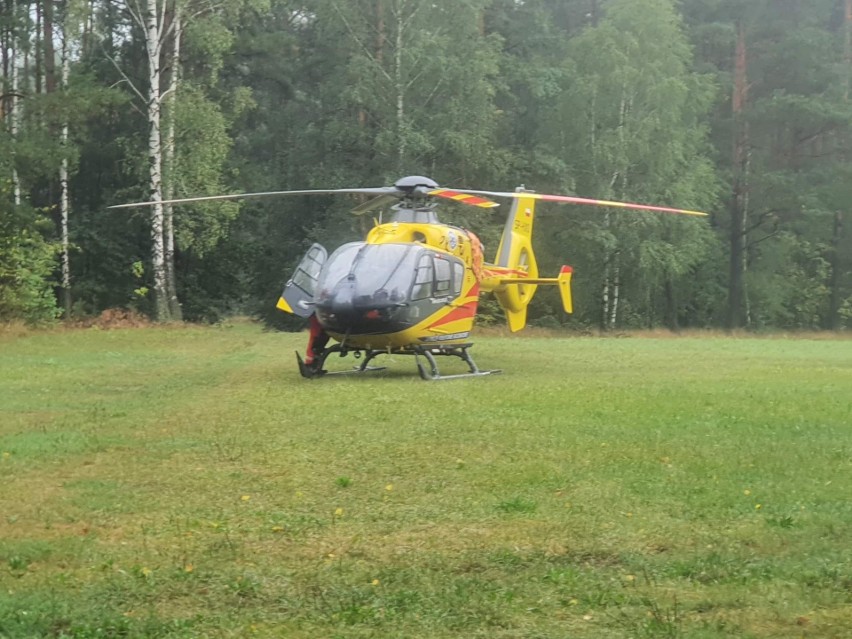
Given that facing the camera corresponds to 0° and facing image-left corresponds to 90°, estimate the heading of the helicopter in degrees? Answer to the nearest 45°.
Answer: approximately 45°

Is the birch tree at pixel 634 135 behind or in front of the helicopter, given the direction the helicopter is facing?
behind
